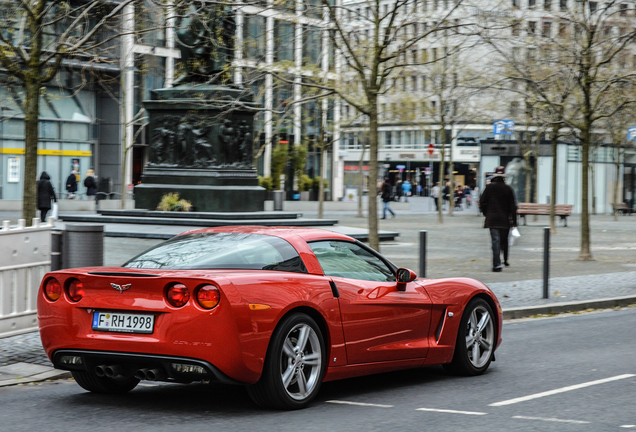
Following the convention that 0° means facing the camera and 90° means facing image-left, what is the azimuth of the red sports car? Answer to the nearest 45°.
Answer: approximately 225°

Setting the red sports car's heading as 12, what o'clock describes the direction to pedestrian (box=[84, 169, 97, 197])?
The pedestrian is roughly at 10 o'clock from the red sports car.

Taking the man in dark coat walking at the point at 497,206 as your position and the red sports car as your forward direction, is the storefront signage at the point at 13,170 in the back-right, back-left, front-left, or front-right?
back-right

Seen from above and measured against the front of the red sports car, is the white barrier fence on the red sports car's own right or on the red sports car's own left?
on the red sports car's own left

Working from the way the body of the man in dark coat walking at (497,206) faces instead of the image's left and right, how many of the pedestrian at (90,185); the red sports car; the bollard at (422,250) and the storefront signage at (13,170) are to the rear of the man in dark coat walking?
2

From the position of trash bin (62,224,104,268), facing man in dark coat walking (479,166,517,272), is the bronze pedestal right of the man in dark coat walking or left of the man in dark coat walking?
left

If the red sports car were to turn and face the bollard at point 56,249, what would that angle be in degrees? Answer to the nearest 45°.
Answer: approximately 90° to its left
